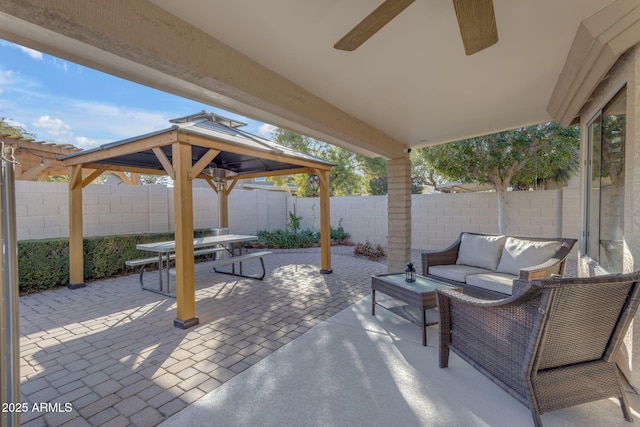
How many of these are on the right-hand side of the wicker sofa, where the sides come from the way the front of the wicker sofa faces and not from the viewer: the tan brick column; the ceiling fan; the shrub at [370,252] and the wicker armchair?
2

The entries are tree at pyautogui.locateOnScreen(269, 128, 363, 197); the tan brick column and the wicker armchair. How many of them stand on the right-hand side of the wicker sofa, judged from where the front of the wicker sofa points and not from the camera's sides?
2

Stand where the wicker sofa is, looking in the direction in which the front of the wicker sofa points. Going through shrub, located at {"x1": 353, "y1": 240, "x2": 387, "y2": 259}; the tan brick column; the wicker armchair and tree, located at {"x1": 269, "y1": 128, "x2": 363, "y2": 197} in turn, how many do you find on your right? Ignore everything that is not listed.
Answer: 3

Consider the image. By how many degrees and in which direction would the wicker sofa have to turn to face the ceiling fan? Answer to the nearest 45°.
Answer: approximately 45° to its left

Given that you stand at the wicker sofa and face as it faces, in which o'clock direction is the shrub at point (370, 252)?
The shrub is roughly at 3 o'clock from the wicker sofa.

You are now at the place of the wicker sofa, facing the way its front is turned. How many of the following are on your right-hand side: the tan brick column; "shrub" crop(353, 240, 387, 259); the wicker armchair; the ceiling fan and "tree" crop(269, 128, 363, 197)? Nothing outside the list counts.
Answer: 3

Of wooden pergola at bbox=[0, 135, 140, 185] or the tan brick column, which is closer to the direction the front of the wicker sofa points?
the wooden pergola

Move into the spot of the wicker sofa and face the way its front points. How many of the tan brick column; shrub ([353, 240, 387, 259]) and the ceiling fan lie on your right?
2

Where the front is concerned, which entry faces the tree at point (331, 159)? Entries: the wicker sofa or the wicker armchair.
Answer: the wicker armchair

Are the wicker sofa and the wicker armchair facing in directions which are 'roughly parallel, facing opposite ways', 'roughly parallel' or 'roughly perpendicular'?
roughly perpendicular

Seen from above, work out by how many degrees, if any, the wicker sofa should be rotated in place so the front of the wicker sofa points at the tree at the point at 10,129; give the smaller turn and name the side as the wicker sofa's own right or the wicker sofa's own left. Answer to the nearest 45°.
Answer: approximately 45° to the wicker sofa's own right

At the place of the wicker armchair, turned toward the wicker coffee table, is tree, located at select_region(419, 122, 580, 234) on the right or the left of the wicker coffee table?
right

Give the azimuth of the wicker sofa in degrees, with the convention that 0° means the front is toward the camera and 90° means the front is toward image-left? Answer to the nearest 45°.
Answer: approximately 45°
